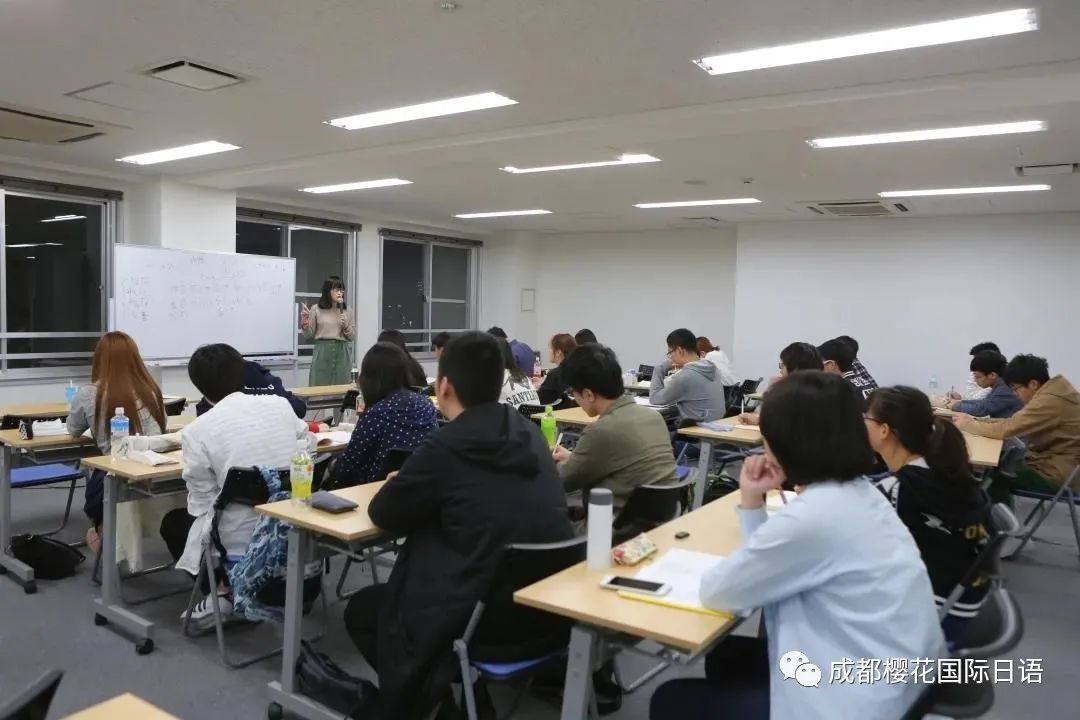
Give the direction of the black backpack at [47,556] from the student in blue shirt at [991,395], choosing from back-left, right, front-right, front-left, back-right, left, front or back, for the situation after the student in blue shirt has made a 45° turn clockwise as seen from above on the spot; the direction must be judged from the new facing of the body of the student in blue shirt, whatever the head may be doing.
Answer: left

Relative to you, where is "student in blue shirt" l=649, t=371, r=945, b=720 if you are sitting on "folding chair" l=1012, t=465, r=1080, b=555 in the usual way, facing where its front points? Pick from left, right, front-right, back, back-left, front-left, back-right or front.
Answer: left

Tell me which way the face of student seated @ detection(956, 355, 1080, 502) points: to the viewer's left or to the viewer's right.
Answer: to the viewer's left

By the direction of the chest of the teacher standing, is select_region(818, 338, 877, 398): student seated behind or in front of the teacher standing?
in front

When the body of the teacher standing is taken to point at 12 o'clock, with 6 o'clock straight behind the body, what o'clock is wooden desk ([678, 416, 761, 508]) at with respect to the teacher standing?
The wooden desk is roughly at 11 o'clock from the teacher standing.

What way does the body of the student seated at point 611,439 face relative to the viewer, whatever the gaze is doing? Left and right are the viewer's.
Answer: facing away from the viewer and to the left of the viewer

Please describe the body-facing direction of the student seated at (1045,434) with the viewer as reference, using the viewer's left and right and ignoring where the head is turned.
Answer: facing to the left of the viewer

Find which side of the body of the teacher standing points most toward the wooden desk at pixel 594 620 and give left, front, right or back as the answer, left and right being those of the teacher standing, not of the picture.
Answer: front

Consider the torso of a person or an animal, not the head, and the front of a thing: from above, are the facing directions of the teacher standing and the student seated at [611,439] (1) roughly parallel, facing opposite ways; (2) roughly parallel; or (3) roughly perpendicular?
roughly parallel, facing opposite ways

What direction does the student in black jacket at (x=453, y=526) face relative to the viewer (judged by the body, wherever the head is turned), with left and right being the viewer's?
facing away from the viewer and to the left of the viewer

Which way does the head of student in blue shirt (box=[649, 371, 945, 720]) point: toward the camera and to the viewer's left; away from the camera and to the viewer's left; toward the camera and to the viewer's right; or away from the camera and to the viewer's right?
away from the camera and to the viewer's left

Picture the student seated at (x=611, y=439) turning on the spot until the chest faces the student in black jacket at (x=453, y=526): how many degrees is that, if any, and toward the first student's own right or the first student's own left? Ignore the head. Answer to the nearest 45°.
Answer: approximately 90° to the first student's own left

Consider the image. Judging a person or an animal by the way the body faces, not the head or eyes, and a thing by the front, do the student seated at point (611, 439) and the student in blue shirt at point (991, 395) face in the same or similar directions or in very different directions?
same or similar directions

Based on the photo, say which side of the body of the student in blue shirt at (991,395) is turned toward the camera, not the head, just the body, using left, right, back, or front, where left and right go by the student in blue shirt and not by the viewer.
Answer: left

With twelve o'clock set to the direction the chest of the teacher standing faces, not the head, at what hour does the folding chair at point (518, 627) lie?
The folding chair is roughly at 12 o'clock from the teacher standing.

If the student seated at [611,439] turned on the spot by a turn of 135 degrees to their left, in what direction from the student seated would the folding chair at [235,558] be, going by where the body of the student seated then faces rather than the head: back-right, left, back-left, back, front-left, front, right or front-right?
right

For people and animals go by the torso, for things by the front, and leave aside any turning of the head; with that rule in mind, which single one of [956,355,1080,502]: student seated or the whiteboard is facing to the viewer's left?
the student seated

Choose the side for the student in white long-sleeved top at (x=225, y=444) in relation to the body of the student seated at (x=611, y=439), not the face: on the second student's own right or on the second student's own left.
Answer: on the second student's own left

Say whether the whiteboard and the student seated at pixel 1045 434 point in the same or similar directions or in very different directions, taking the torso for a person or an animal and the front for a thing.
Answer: very different directions

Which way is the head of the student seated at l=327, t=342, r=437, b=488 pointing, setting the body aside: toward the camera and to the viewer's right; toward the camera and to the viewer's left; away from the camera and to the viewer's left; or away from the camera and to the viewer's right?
away from the camera and to the viewer's left

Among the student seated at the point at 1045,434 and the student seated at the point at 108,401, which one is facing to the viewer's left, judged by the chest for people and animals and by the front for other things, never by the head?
the student seated at the point at 1045,434

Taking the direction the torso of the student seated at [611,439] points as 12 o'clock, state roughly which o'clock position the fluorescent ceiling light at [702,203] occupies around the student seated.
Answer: The fluorescent ceiling light is roughly at 2 o'clock from the student seated.

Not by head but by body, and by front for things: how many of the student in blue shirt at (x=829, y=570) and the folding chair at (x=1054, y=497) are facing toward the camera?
0

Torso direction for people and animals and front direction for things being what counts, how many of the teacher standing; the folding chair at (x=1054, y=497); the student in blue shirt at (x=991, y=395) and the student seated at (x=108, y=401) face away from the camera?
1
